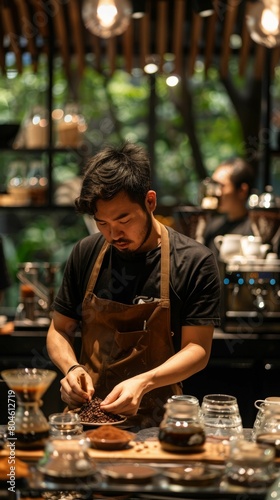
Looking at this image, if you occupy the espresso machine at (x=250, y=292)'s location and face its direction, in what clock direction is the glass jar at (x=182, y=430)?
The glass jar is roughly at 12 o'clock from the espresso machine.

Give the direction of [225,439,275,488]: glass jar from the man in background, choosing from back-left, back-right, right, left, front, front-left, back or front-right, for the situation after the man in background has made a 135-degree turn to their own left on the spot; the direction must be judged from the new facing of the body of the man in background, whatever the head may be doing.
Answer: right

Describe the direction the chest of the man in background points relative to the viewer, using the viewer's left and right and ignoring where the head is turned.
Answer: facing the viewer and to the left of the viewer

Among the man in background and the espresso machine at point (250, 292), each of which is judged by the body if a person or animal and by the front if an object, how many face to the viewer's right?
0

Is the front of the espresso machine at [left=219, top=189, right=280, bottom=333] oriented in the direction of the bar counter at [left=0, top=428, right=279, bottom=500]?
yes

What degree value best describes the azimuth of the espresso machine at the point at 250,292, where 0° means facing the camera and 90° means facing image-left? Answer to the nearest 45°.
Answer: approximately 0°

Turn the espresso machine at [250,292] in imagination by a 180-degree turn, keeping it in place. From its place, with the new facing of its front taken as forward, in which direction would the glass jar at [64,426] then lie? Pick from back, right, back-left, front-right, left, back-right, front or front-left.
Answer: back

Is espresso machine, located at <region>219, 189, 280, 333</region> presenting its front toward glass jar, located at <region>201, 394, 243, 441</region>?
yes

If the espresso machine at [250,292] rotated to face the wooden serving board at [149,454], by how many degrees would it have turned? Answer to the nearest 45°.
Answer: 0° — it already faces it
